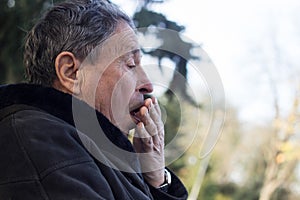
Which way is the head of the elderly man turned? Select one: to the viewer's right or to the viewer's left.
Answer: to the viewer's right

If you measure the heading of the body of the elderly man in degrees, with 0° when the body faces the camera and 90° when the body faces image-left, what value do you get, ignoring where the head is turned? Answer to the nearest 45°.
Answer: approximately 270°
